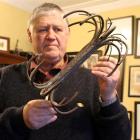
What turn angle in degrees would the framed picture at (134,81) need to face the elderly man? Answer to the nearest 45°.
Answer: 0° — it already faces them

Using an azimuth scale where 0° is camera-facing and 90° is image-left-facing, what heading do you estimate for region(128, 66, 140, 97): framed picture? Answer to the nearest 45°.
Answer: approximately 0°

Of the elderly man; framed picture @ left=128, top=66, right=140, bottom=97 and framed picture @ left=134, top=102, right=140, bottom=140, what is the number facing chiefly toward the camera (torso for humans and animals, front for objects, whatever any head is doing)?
3
